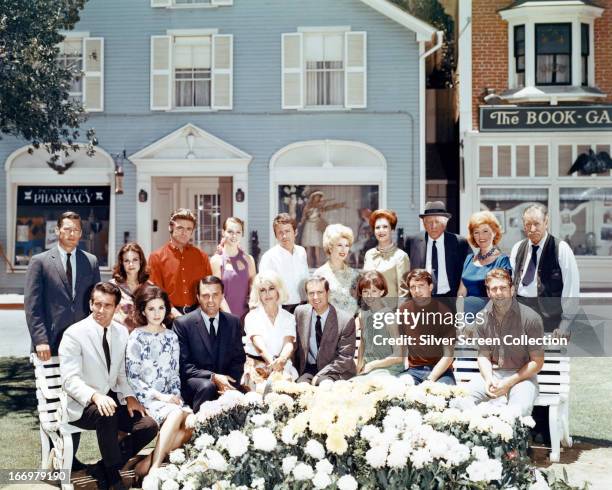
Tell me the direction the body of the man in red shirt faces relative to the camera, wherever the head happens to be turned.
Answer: toward the camera

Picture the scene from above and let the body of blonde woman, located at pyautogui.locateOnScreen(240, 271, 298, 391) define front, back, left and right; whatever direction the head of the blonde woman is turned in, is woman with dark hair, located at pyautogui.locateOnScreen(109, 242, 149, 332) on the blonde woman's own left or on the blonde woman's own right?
on the blonde woman's own right

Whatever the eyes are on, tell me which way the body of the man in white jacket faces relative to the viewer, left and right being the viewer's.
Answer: facing the viewer and to the right of the viewer

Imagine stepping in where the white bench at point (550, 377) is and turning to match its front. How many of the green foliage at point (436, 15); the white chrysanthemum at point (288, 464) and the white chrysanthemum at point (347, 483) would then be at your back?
1

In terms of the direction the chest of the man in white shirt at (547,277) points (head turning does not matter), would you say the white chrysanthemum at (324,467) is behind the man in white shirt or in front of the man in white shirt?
in front

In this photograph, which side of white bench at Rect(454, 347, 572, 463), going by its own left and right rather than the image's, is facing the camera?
front

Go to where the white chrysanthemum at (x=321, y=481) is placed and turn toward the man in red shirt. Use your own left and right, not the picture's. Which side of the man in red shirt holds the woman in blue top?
right

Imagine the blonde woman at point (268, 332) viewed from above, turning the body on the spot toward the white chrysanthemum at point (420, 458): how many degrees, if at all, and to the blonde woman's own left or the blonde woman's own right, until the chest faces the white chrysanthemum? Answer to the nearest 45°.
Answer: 0° — they already face it

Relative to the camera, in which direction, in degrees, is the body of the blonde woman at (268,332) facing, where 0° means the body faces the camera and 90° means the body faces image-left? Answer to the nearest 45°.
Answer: approximately 0°

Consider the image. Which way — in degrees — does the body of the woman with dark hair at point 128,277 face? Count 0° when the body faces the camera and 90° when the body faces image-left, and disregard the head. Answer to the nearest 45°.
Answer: approximately 0°

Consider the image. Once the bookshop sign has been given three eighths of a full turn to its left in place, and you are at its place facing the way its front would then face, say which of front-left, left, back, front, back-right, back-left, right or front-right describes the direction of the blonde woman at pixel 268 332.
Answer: back-right

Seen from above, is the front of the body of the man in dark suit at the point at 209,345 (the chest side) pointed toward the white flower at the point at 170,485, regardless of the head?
yes

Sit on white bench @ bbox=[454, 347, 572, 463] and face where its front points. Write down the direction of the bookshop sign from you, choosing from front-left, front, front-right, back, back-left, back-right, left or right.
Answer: back

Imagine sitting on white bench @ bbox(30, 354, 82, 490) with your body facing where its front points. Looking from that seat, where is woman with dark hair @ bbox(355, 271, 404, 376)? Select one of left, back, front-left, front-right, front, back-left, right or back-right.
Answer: front-left
